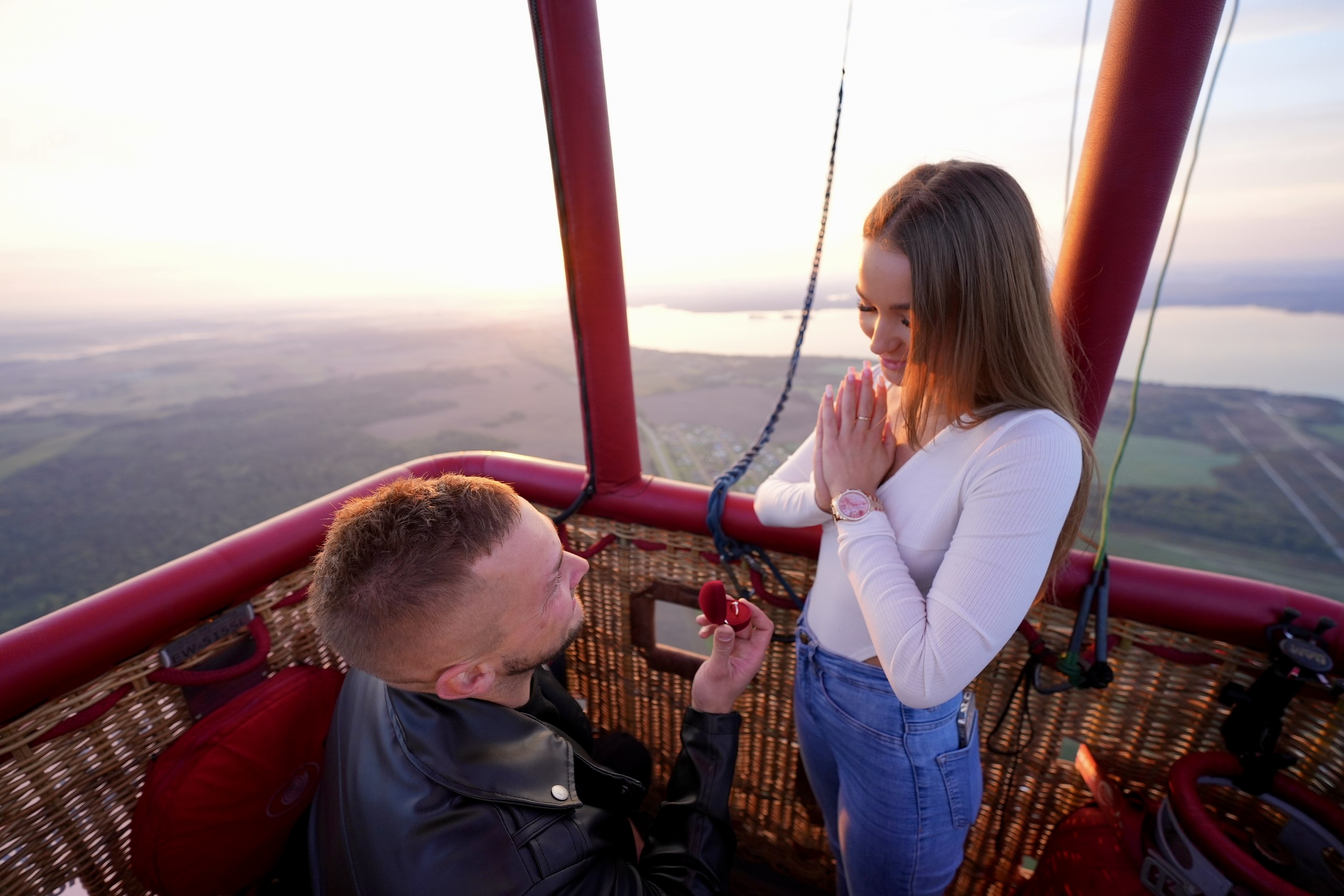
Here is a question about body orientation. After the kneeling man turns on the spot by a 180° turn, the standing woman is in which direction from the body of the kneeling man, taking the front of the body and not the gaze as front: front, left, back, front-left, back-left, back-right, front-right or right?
back

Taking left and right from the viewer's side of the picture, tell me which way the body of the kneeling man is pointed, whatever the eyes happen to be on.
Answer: facing to the right of the viewer

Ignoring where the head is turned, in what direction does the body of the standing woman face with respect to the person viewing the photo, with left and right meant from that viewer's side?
facing the viewer and to the left of the viewer
